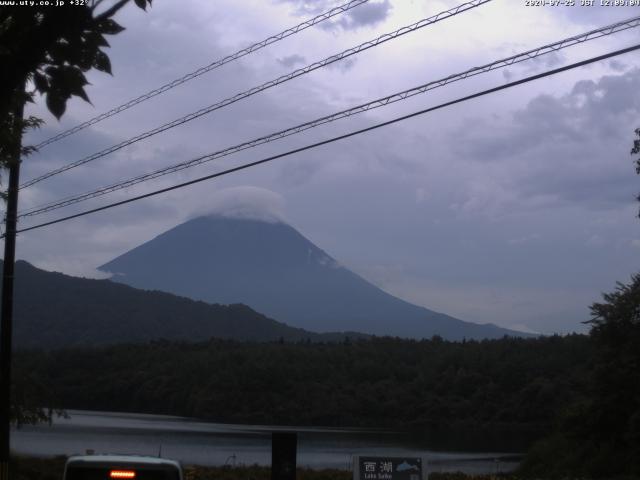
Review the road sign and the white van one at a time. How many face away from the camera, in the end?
1

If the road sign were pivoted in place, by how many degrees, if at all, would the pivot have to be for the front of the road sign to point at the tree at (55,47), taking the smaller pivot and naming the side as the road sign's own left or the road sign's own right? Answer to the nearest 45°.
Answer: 0° — it already faces it

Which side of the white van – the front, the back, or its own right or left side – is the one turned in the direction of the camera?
back

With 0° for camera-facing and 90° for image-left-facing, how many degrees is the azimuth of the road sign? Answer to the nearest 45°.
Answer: approximately 0°

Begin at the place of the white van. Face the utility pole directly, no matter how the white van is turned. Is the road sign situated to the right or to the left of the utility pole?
right

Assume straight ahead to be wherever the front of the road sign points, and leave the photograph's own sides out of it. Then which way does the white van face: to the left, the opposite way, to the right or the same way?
the opposite way

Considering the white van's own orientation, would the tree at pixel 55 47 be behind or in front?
behind

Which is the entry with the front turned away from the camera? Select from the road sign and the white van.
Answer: the white van
